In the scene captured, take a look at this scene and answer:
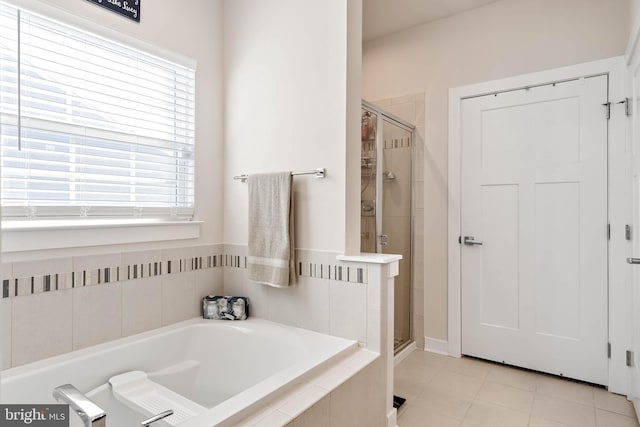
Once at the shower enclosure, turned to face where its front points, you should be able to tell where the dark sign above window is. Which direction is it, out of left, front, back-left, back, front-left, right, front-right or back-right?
right

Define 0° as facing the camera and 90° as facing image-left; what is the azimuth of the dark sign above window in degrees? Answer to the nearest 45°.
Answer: approximately 315°

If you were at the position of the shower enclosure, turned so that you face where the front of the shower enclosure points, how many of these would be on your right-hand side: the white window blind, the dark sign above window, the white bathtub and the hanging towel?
4

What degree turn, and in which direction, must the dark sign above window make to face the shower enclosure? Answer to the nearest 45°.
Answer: approximately 45° to its left

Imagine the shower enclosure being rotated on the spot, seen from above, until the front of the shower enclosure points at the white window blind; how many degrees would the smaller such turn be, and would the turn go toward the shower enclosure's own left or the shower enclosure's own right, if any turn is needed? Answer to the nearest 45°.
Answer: approximately 90° to the shower enclosure's own right

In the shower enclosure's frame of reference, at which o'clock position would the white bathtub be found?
The white bathtub is roughly at 3 o'clock from the shower enclosure.

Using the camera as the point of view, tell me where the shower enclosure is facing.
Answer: facing the viewer and to the right of the viewer

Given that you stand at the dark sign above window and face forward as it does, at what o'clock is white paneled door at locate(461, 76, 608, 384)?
The white paneled door is roughly at 11 o'clock from the dark sign above window.

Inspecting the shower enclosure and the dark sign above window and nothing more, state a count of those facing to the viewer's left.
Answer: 0
